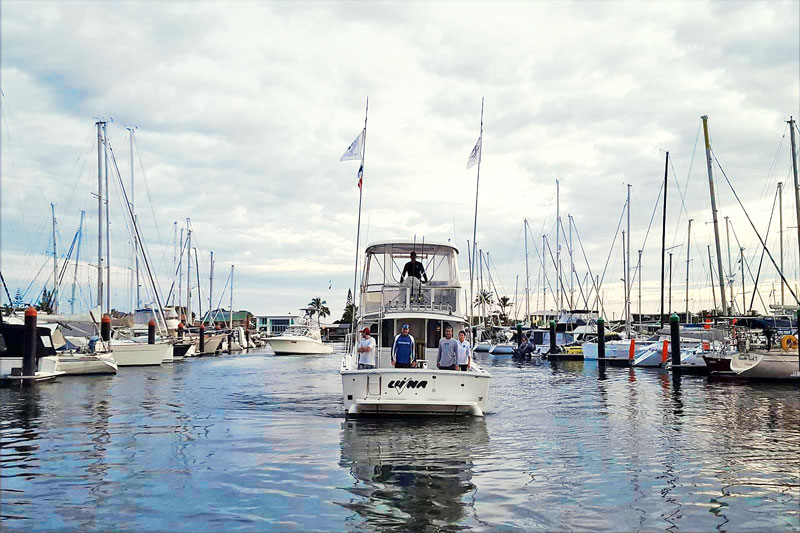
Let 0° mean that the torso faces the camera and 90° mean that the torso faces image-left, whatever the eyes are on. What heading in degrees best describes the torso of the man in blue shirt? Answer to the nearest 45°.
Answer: approximately 0°

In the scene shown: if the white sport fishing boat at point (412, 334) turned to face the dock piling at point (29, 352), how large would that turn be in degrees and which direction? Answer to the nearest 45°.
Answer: approximately 45° to its left

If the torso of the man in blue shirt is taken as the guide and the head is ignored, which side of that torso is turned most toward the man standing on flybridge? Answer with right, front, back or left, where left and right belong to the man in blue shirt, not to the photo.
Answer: back

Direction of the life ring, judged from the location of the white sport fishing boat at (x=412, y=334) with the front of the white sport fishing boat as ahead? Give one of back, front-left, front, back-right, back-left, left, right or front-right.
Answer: front-right

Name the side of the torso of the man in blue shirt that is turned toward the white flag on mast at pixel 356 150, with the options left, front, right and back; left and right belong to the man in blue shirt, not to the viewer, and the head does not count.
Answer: back

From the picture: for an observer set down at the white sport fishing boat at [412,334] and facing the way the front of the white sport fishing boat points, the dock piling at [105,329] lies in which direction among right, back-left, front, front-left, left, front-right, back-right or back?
front-left

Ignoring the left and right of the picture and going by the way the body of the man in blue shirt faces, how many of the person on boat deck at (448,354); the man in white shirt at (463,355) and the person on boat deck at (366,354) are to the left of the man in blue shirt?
2

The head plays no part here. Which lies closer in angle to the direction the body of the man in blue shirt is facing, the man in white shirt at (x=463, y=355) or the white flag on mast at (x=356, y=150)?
the man in white shirt

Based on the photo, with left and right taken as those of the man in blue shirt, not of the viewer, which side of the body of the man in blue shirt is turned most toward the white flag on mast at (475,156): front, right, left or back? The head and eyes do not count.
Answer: back

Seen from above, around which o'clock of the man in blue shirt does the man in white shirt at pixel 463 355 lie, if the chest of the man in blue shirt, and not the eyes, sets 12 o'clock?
The man in white shirt is roughly at 9 o'clock from the man in blue shirt.

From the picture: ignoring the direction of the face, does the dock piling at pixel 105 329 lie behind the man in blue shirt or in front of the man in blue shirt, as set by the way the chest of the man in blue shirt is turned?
behind

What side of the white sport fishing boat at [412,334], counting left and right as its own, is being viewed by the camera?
back
